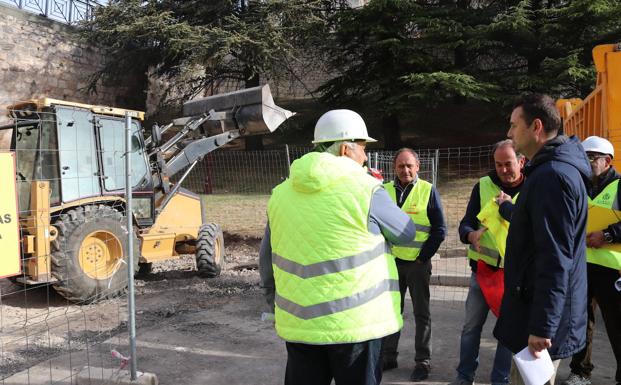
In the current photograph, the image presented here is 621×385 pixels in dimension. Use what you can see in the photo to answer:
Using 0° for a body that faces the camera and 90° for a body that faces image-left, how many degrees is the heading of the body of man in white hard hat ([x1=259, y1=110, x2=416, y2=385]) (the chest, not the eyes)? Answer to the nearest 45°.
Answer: approximately 225°

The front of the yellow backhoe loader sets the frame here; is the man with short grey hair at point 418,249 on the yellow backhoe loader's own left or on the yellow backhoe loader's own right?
on the yellow backhoe loader's own right

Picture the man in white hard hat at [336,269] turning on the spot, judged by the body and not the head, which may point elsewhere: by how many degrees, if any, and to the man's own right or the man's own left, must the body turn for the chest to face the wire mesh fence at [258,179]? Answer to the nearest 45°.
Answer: approximately 45° to the man's own left

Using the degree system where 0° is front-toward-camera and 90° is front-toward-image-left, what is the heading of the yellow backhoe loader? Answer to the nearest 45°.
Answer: approximately 225°

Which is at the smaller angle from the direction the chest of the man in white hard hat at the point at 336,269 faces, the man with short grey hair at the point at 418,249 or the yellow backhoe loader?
the man with short grey hair

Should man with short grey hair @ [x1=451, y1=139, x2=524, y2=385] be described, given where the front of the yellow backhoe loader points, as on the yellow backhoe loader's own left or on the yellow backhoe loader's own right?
on the yellow backhoe loader's own right
